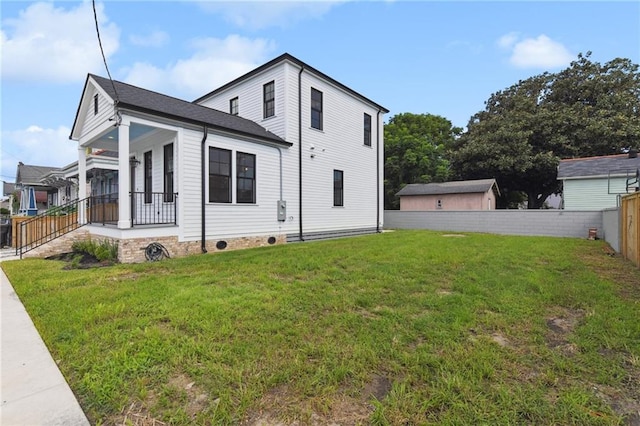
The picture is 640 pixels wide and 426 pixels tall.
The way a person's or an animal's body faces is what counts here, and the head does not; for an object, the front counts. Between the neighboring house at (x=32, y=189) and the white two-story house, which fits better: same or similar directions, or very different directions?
same or similar directions

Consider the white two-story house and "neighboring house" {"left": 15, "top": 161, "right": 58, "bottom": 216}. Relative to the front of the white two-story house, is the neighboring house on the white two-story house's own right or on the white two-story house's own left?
on the white two-story house's own right

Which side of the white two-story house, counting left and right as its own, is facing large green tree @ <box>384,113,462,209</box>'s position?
back

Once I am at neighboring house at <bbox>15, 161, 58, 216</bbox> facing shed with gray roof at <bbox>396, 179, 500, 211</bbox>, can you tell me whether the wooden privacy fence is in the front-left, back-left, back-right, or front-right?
front-right

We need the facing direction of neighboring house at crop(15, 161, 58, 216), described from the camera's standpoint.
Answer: facing the viewer and to the left of the viewer

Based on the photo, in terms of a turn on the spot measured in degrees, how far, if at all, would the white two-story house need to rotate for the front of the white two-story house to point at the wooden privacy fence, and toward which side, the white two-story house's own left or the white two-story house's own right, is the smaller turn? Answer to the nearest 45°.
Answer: approximately 90° to the white two-story house's own left

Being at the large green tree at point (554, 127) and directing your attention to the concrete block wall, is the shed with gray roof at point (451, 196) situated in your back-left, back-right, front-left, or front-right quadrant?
front-right

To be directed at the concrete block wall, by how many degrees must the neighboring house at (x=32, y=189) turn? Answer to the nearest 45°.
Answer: approximately 90° to its left
